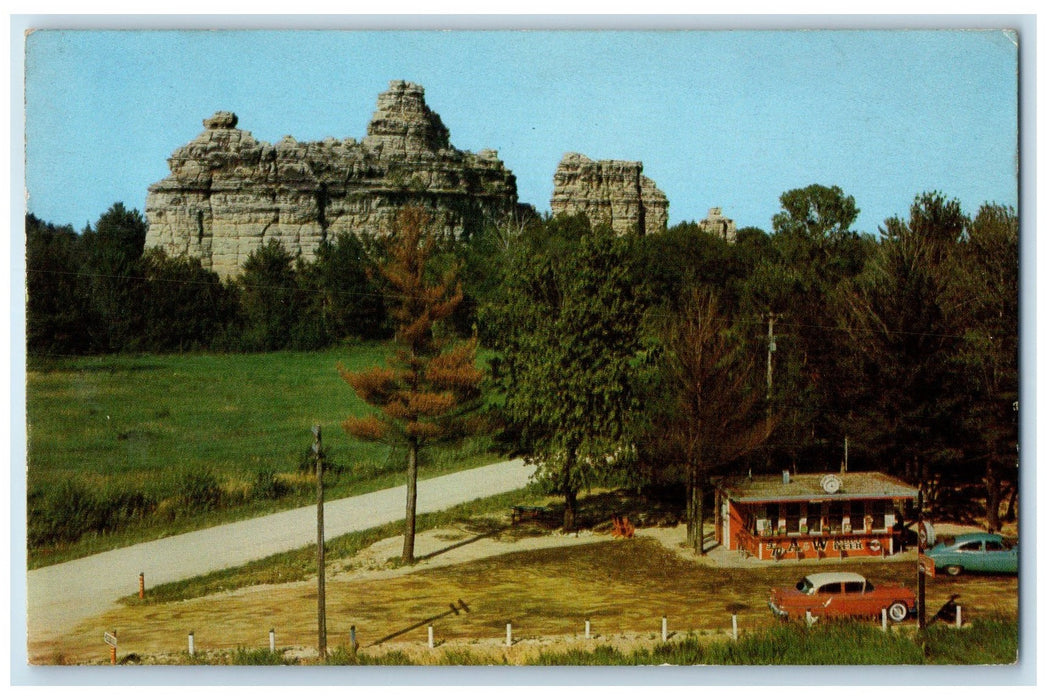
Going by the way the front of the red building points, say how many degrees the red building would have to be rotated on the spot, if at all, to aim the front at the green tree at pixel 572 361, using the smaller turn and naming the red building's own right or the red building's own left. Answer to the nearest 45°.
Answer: approximately 90° to the red building's own right

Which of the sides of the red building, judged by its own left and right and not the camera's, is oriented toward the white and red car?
front

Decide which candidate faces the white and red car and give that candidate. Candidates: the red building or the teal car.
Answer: the red building

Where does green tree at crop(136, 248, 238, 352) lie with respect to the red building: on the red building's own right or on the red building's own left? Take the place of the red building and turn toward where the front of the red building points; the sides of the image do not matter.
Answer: on the red building's own right

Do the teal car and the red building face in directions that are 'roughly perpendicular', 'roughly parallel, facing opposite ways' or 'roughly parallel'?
roughly perpendicular

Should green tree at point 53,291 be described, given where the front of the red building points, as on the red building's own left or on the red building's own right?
on the red building's own right

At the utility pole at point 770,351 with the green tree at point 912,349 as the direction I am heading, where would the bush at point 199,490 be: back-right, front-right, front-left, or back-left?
back-right
